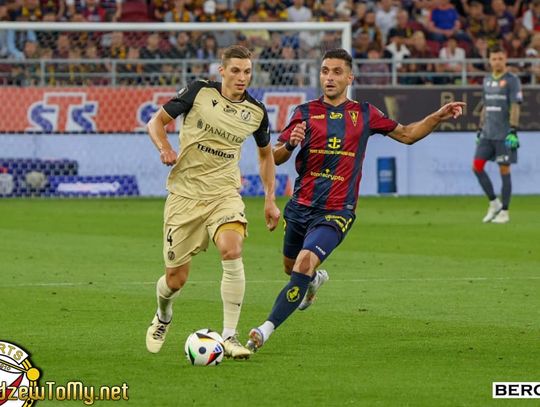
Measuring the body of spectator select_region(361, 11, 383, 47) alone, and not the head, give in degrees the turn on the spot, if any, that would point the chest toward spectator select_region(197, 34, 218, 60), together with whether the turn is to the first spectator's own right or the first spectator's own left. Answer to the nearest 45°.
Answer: approximately 45° to the first spectator's own right

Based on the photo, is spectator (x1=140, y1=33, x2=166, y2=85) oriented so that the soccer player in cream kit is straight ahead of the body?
yes

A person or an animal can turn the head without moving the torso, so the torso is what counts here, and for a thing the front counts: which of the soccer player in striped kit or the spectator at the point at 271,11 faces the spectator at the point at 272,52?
the spectator at the point at 271,11

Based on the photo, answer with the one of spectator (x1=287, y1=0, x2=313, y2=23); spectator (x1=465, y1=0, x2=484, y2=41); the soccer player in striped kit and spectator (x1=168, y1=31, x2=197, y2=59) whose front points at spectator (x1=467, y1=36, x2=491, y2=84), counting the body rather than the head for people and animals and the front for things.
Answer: spectator (x1=465, y1=0, x2=484, y2=41)

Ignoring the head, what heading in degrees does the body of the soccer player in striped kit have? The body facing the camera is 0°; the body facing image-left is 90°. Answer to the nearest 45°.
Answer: approximately 0°

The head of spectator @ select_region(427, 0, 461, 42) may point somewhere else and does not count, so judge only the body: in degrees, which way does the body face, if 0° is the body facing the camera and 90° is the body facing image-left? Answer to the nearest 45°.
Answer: approximately 0°

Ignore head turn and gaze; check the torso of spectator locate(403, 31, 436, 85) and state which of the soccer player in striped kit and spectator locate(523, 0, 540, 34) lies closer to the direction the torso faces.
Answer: the soccer player in striped kit

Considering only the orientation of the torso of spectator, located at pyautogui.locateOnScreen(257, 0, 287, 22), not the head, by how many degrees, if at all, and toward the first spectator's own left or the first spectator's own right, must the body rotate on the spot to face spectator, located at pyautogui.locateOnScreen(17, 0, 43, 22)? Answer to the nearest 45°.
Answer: approximately 90° to the first spectator's own right
